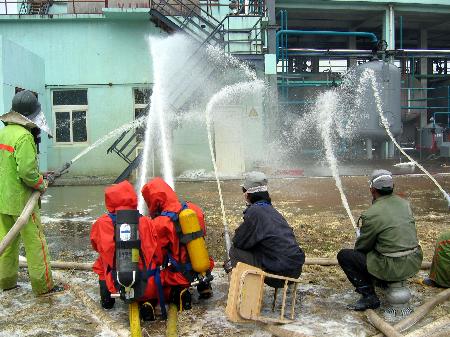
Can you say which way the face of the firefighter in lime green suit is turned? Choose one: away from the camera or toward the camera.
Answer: away from the camera

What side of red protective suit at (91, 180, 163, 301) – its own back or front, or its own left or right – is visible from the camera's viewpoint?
back

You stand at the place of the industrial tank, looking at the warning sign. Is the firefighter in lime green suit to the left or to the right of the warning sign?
left

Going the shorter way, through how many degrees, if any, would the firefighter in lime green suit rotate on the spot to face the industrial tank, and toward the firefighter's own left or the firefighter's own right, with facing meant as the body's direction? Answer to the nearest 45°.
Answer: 0° — they already face it

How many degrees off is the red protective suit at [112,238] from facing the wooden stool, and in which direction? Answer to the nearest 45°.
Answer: approximately 135° to its right

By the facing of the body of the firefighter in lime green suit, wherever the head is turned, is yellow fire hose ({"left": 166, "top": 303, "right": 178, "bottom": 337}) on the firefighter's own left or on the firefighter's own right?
on the firefighter's own right

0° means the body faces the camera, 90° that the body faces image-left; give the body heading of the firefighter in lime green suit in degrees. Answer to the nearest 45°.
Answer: approximately 225°

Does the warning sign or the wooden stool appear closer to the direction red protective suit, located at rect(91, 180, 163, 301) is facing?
the warning sign
